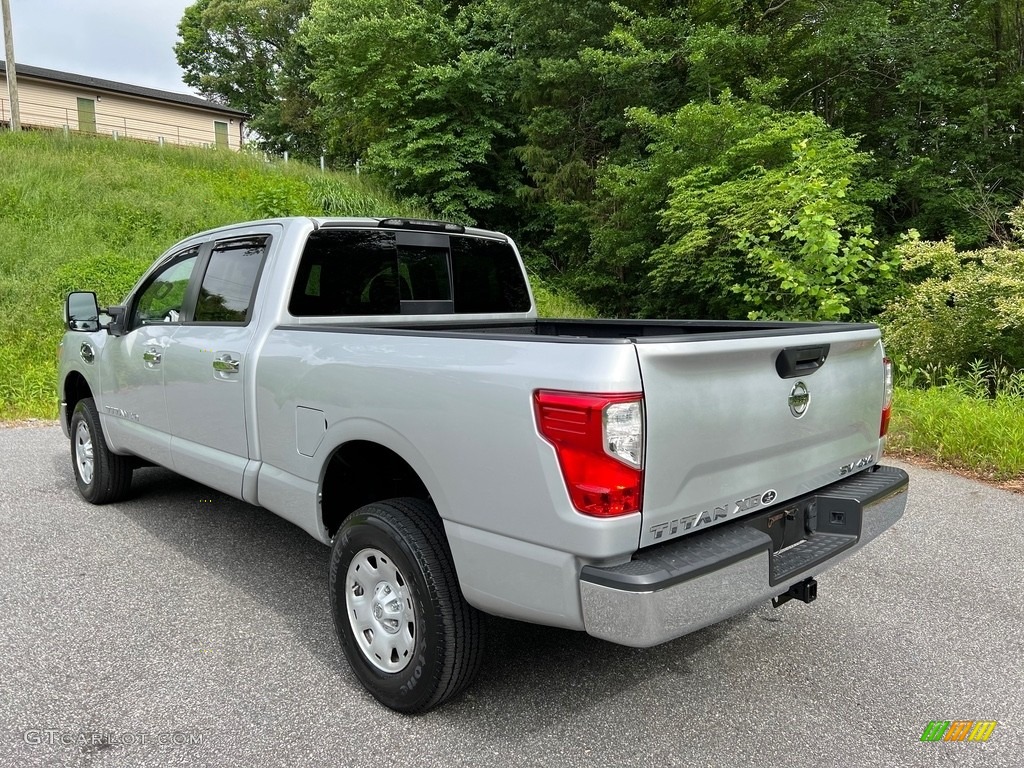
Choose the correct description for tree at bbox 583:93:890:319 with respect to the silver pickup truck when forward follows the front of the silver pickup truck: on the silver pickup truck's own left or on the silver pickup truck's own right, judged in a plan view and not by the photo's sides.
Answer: on the silver pickup truck's own right

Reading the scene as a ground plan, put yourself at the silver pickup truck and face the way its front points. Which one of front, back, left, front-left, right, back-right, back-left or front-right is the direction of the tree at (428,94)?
front-right

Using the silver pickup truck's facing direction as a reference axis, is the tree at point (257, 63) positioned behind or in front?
in front

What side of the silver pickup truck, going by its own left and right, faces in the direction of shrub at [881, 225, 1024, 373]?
right

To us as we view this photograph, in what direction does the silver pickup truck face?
facing away from the viewer and to the left of the viewer

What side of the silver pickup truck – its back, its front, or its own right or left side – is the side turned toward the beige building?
front
